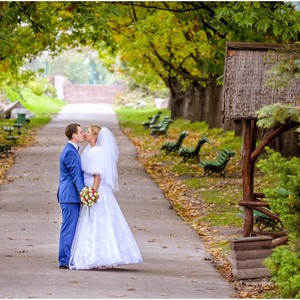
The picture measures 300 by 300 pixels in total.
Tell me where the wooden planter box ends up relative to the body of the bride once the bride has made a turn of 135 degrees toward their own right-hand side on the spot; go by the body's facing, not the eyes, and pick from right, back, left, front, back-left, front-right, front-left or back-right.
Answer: front-right

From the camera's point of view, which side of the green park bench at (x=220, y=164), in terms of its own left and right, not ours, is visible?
left

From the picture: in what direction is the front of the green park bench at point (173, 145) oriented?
to the viewer's left

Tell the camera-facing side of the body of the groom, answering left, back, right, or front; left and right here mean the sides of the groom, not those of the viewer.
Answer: right

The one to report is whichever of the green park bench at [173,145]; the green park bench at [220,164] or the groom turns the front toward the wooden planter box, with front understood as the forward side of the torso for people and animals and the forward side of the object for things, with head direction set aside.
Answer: the groom

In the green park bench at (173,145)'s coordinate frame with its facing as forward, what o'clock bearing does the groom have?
The groom is roughly at 9 o'clock from the green park bench.

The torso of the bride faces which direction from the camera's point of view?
to the viewer's left

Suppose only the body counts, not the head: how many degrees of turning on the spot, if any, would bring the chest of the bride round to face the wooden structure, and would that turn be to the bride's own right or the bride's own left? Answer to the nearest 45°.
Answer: approximately 135° to the bride's own right

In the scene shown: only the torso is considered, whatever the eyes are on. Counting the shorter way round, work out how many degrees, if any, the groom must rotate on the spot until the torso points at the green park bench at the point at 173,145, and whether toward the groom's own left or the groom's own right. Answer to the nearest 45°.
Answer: approximately 90° to the groom's own left

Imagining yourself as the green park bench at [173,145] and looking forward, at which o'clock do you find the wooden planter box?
The wooden planter box is roughly at 9 o'clock from the green park bench.

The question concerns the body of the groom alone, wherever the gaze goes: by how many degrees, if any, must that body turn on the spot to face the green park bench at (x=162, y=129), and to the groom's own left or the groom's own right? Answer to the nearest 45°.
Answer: approximately 90° to the groom's own left

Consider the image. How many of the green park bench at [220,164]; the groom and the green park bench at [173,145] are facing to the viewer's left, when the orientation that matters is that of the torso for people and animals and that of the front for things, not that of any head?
2

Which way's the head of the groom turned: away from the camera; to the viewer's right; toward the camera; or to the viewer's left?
to the viewer's right

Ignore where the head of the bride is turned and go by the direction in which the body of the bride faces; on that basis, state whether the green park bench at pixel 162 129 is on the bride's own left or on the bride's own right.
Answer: on the bride's own right

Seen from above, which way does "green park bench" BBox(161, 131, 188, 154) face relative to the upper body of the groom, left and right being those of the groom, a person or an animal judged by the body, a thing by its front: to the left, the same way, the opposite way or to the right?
the opposite way

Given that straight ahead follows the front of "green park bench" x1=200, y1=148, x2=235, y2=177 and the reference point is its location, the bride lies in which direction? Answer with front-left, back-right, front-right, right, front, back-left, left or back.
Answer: left
